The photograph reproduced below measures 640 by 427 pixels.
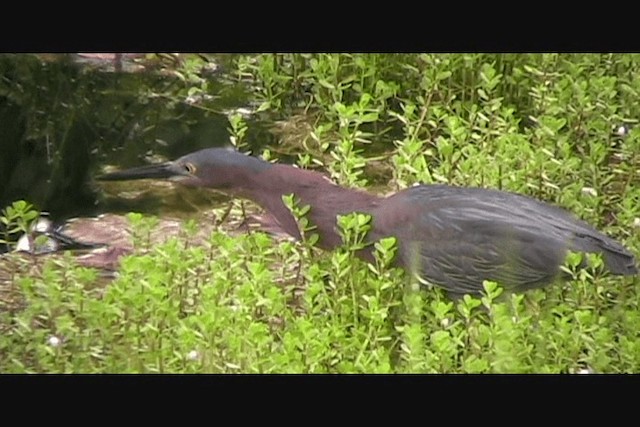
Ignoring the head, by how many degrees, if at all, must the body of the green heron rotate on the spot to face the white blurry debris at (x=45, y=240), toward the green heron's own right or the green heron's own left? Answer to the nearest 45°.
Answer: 0° — it already faces it

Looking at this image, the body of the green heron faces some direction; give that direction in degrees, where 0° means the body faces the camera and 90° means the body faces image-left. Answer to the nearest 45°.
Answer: approximately 90°
